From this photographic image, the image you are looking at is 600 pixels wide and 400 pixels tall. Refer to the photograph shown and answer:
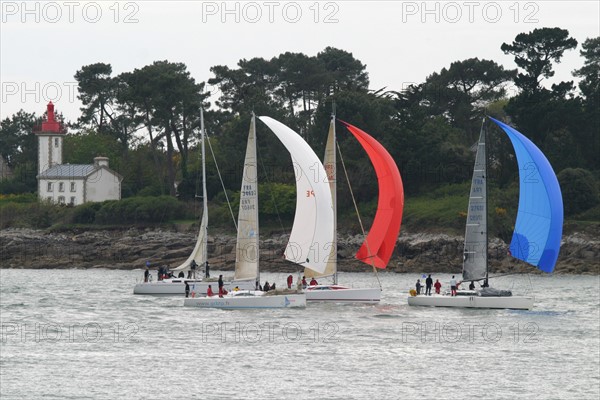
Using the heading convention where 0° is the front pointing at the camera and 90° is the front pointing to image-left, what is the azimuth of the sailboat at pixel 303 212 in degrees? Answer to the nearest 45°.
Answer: approximately 270°

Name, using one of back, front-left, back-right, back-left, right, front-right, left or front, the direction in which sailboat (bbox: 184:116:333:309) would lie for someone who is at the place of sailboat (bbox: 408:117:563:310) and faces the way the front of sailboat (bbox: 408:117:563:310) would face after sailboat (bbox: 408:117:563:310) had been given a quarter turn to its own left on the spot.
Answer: left

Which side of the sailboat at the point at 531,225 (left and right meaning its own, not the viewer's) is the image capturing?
right
